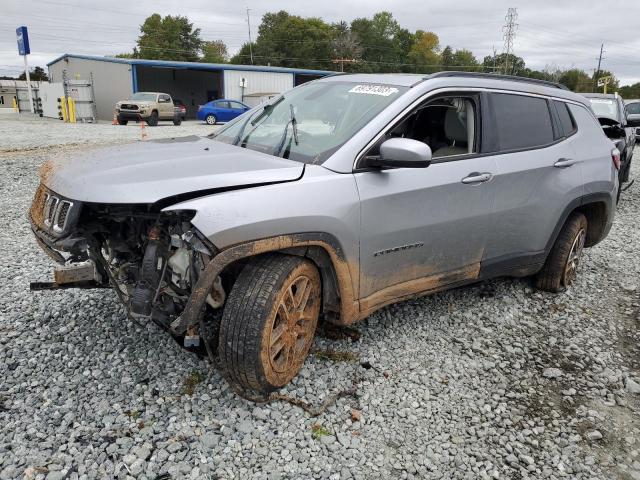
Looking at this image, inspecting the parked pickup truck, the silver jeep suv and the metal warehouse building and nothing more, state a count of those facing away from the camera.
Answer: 0

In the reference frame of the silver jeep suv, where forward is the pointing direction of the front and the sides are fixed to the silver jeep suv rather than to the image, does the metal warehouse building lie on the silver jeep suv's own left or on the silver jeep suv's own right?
on the silver jeep suv's own right

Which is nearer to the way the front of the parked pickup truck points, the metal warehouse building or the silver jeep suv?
the silver jeep suv

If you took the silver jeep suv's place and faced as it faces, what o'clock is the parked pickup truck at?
The parked pickup truck is roughly at 4 o'clock from the silver jeep suv.

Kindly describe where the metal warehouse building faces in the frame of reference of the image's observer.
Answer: facing the viewer and to the right of the viewer

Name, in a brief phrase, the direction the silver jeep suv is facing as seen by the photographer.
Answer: facing the viewer and to the left of the viewer

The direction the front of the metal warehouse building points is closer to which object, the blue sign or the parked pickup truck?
the parked pickup truck

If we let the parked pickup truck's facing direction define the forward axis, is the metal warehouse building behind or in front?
behind

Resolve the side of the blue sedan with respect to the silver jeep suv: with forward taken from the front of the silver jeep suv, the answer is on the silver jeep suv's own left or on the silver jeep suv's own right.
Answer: on the silver jeep suv's own right

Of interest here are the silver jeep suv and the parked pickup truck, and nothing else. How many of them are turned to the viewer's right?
0

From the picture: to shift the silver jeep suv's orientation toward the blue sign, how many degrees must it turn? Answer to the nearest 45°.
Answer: approximately 90° to its right
